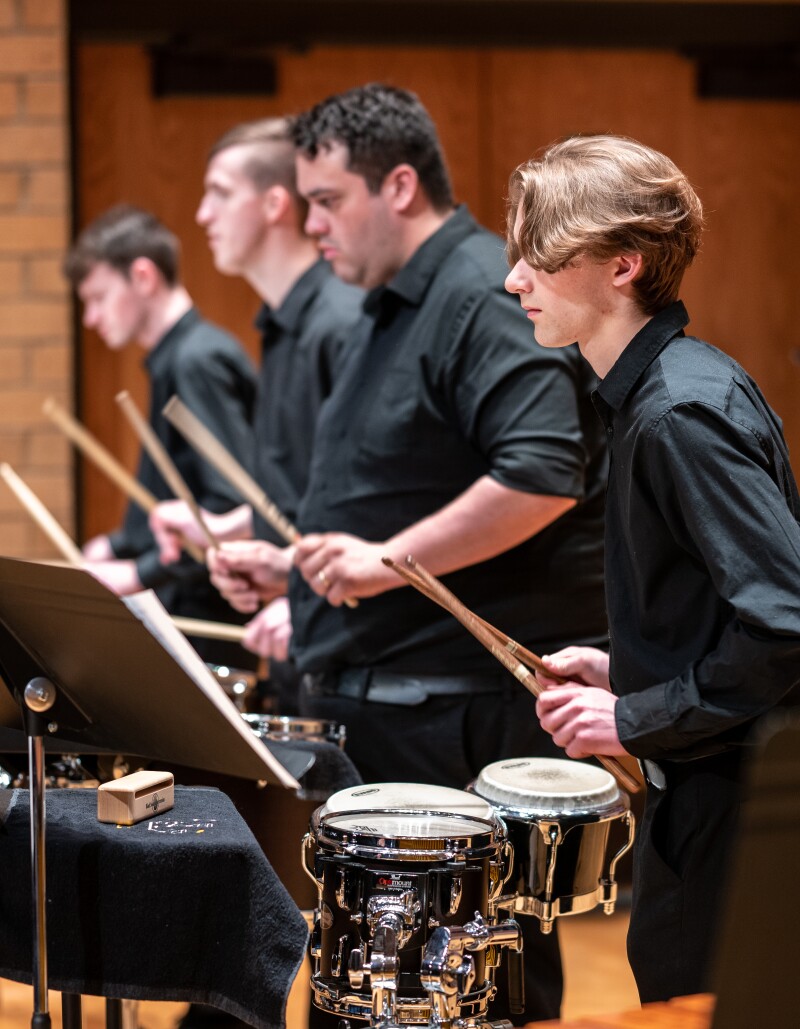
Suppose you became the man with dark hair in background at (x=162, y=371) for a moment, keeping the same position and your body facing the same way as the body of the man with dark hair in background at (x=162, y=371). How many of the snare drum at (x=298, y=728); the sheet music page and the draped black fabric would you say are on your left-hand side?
3

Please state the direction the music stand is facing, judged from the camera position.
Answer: facing away from the viewer and to the right of the viewer

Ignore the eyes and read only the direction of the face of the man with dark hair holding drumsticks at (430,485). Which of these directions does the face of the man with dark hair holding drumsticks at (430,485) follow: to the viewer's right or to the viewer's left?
to the viewer's left

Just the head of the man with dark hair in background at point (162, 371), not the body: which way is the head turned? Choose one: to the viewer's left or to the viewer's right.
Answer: to the viewer's left

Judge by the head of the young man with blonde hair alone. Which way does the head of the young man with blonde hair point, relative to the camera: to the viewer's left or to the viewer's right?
to the viewer's left

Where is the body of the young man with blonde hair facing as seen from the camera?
to the viewer's left

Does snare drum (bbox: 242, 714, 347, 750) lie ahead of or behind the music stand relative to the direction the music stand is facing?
ahead

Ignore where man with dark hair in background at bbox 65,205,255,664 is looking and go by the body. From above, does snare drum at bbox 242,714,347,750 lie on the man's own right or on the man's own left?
on the man's own left

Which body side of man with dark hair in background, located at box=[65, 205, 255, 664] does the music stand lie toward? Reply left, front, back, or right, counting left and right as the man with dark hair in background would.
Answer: left

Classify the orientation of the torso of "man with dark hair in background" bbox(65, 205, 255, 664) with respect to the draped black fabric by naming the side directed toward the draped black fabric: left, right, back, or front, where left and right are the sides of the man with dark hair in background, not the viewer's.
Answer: left

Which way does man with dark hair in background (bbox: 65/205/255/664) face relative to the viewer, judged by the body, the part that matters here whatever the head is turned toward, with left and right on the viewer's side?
facing to the left of the viewer
